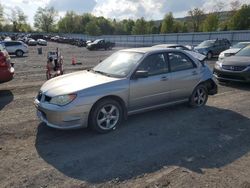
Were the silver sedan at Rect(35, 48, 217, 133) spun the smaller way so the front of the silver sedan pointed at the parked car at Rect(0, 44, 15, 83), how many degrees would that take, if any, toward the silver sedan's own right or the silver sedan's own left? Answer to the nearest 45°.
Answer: approximately 90° to the silver sedan's own right

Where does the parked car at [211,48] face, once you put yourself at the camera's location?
facing the viewer and to the left of the viewer

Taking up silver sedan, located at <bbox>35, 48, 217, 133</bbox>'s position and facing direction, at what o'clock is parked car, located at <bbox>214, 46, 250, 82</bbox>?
The parked car is roughly at 6 o'clock from the silver sedan.

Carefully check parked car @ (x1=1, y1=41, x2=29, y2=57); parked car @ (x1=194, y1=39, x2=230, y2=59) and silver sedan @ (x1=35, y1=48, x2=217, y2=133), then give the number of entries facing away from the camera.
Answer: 0

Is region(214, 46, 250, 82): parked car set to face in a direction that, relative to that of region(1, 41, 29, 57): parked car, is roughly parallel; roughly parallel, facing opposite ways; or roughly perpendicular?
roughly parallel

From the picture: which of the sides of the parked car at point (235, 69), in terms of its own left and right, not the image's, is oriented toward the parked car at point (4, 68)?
front

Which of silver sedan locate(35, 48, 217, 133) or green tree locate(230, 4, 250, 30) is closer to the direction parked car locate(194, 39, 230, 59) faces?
the silver sedan

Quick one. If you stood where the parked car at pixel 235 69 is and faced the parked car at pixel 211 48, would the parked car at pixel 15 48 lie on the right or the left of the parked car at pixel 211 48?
left

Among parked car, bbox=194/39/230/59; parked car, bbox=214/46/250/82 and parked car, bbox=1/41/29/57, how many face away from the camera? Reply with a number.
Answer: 0

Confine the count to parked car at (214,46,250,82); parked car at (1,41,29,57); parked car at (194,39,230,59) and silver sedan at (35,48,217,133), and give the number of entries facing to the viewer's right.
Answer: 0

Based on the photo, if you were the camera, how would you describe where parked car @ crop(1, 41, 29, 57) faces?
facing to the left of the viewer

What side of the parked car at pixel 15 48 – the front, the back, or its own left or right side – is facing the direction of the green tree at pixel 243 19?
back

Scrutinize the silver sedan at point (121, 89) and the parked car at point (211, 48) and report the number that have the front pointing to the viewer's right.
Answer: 0

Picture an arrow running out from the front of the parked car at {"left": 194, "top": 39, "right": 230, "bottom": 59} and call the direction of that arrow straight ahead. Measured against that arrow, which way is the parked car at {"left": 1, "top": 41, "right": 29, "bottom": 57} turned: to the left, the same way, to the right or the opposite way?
the same way

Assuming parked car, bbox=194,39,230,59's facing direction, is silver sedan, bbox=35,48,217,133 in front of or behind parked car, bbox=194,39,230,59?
in front
